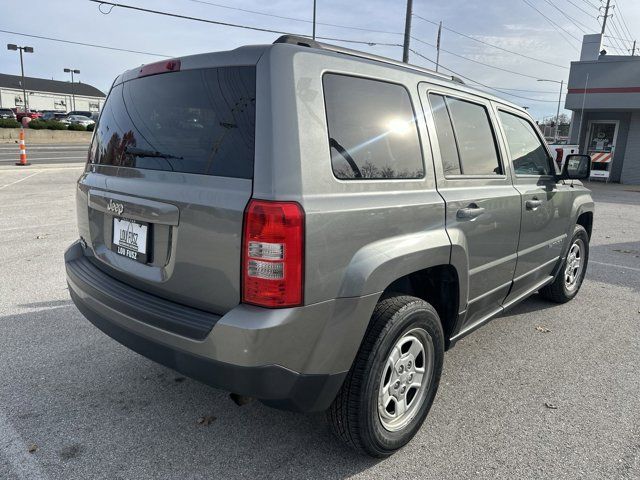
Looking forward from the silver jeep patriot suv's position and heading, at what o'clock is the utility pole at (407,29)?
The utility pole is roughly at 11 o'clock from the silver jeep patriot suv.

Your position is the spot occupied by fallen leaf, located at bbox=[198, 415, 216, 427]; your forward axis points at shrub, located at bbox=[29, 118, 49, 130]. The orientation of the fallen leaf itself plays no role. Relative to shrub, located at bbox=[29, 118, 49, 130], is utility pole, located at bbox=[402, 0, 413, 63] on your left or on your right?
right

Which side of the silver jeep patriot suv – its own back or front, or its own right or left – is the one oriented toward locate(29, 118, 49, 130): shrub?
left

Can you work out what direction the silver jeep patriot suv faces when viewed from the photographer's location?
facing away from the viewer and to the right of the viewer

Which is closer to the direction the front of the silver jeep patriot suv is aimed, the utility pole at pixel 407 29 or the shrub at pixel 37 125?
the utility pole

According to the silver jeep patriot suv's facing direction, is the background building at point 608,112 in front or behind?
in front
